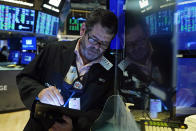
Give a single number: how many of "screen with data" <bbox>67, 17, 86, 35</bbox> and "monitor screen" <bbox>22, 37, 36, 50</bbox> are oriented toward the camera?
2

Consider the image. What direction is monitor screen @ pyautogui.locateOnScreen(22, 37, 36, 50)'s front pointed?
toward the camera

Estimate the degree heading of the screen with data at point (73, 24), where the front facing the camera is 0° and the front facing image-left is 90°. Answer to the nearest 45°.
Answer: approximately 0°

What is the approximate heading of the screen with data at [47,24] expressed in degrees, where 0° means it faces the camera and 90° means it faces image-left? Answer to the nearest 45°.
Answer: approximately 315°

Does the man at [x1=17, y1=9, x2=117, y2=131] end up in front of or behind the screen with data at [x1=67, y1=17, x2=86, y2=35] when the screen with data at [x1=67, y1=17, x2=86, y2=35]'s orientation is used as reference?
in front

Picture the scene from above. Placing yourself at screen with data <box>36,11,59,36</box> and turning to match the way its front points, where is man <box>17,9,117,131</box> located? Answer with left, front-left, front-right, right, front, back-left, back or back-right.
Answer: front-right
